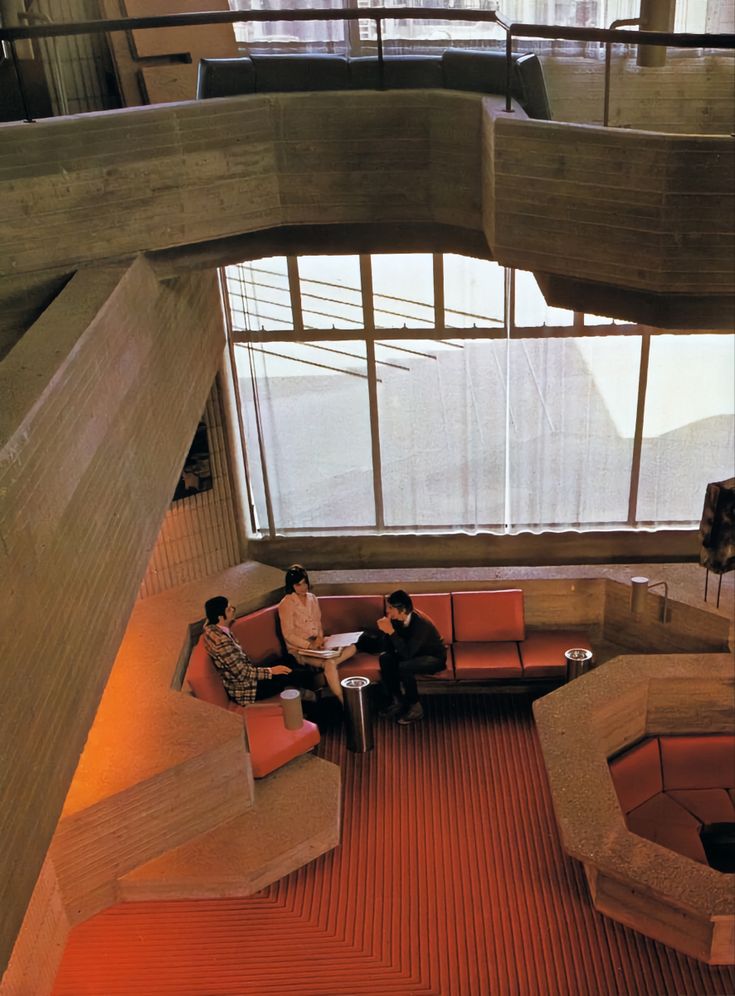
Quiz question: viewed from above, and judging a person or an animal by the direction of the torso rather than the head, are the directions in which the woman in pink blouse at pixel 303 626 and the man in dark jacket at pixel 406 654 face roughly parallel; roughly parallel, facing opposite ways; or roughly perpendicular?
roughly perpendicular

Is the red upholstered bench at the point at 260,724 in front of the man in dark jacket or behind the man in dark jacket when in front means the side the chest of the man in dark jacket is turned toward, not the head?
in front

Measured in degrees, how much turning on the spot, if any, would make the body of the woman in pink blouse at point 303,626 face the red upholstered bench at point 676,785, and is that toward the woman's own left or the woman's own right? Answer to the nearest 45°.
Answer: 0° — they already face it

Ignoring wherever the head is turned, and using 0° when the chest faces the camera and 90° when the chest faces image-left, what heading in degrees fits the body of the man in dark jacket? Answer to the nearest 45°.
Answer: approximately 45°

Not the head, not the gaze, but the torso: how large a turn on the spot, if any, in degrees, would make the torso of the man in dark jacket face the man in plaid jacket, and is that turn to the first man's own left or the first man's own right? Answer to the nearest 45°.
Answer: approximately 45° to the first man's own right

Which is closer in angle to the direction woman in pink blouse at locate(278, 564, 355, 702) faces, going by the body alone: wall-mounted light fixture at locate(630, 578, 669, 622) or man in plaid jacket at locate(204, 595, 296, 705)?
the wall-mounted light fixture

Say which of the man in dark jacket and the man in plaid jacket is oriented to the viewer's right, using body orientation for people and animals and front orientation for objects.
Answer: the man in plaid jacket

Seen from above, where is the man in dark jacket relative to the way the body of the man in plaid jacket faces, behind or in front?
in front

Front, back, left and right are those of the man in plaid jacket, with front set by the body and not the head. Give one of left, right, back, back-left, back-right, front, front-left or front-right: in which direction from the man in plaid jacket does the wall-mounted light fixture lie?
front

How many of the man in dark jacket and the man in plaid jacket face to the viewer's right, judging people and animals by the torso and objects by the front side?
1

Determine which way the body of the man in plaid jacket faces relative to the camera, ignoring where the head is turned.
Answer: to the viewer's right

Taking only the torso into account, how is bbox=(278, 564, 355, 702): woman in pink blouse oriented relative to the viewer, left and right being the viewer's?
facing the viewer and to the right of the viewer
